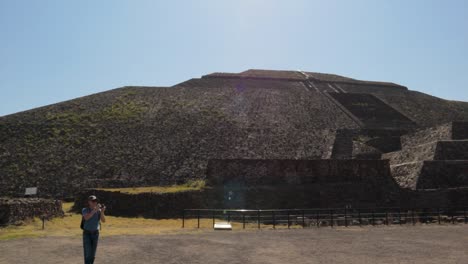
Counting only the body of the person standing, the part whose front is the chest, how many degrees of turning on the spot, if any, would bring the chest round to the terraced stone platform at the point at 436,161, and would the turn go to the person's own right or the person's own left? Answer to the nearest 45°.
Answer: approximately 90° to the person's own left

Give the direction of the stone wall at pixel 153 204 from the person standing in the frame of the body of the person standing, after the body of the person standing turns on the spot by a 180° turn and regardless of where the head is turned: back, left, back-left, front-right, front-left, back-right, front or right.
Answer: front-right

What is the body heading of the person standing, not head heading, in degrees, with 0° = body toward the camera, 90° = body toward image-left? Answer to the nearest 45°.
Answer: approximately 315°

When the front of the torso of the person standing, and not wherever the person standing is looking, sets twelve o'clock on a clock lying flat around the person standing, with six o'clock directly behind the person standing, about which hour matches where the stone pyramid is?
The stone pyramid is roughly at 8 o'clock from the person standing.
